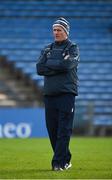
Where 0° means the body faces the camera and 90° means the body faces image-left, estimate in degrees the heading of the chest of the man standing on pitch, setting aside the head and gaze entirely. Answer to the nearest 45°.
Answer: approximately 45°

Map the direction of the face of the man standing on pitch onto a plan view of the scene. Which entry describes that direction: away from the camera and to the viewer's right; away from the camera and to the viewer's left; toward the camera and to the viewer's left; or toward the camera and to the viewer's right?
toward the camera and to the viewer's left
